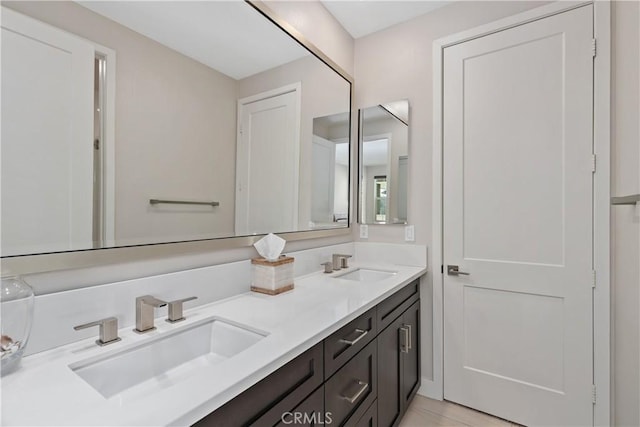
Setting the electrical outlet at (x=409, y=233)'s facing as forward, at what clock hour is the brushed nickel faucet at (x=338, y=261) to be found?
The brushed nickel faucet is roughly at 2 o'clock from the electrical outlet.

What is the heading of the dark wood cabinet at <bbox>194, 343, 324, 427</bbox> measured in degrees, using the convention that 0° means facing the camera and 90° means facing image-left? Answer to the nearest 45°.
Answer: approximately 315°

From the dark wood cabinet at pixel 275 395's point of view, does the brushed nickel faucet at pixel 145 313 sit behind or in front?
behind

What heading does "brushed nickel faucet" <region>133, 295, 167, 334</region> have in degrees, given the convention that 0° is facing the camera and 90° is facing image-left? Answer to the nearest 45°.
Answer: approximately 315°

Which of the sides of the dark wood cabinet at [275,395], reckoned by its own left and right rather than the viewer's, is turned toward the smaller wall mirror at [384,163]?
left

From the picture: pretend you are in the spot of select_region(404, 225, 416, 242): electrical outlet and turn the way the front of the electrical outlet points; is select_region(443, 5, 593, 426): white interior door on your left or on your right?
on your left

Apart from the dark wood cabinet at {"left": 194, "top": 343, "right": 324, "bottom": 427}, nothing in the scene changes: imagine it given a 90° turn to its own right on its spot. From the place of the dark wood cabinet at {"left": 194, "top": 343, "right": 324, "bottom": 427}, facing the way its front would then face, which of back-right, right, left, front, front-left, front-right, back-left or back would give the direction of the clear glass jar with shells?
front-right
